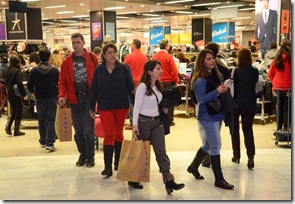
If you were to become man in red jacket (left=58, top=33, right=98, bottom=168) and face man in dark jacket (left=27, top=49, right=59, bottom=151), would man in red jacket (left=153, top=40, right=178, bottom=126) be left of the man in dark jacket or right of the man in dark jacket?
right

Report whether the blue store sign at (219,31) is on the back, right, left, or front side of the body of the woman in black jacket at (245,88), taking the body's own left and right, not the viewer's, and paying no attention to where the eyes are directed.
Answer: front

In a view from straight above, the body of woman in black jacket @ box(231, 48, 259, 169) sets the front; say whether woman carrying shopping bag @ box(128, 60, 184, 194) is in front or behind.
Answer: behind

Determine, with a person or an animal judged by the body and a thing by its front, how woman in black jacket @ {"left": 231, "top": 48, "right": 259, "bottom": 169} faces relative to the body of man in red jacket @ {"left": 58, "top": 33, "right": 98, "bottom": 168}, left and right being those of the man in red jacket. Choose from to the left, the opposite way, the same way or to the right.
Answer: the opposite way

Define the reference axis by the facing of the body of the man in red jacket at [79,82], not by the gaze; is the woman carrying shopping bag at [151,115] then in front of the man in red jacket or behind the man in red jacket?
in front

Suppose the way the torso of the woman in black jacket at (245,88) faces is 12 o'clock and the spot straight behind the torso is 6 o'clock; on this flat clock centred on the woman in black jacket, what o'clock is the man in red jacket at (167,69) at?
The man in red jacket is roughly at 11 o'clock from the woman in black jacket.

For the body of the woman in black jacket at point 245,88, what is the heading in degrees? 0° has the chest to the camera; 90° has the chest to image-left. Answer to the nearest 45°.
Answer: approximately 180°

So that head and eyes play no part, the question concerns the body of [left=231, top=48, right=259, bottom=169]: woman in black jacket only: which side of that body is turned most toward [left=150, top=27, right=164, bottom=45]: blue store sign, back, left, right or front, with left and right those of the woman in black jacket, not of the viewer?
front

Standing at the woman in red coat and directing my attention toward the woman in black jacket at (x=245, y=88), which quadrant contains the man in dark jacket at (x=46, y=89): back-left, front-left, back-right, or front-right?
front-right

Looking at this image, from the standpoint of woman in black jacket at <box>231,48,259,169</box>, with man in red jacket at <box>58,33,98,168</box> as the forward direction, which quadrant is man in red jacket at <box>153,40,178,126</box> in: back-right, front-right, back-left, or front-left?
front-right

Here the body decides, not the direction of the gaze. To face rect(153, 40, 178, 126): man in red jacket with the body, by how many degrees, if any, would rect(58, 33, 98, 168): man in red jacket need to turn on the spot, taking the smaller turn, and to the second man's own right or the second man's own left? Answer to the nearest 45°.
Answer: approximately 135° to the second man's own left

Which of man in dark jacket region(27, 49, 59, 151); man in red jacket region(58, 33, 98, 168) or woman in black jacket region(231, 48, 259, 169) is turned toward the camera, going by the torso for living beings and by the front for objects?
the man in red jacket
